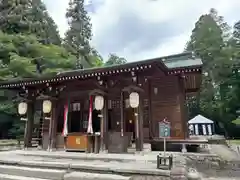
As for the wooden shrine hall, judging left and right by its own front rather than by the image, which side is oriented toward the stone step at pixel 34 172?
front

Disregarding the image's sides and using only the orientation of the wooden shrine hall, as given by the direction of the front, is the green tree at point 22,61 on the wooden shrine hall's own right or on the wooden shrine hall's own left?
on the wooden shrine hall's own right

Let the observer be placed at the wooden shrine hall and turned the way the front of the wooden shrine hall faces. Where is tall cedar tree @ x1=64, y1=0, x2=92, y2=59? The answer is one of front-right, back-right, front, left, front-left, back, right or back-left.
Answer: back-right

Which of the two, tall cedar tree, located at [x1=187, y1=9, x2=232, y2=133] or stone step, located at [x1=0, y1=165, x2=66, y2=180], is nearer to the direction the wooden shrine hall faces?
the stone step

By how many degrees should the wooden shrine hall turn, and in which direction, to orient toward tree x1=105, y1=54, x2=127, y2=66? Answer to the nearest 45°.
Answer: approximately 135° to its right

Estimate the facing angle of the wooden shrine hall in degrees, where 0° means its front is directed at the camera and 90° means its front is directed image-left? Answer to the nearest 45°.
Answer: approximately 45°

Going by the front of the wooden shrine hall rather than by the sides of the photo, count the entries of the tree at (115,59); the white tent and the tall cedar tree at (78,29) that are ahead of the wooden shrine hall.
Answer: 0

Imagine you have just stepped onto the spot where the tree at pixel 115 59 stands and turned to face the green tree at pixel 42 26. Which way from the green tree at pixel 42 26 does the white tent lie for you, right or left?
left
